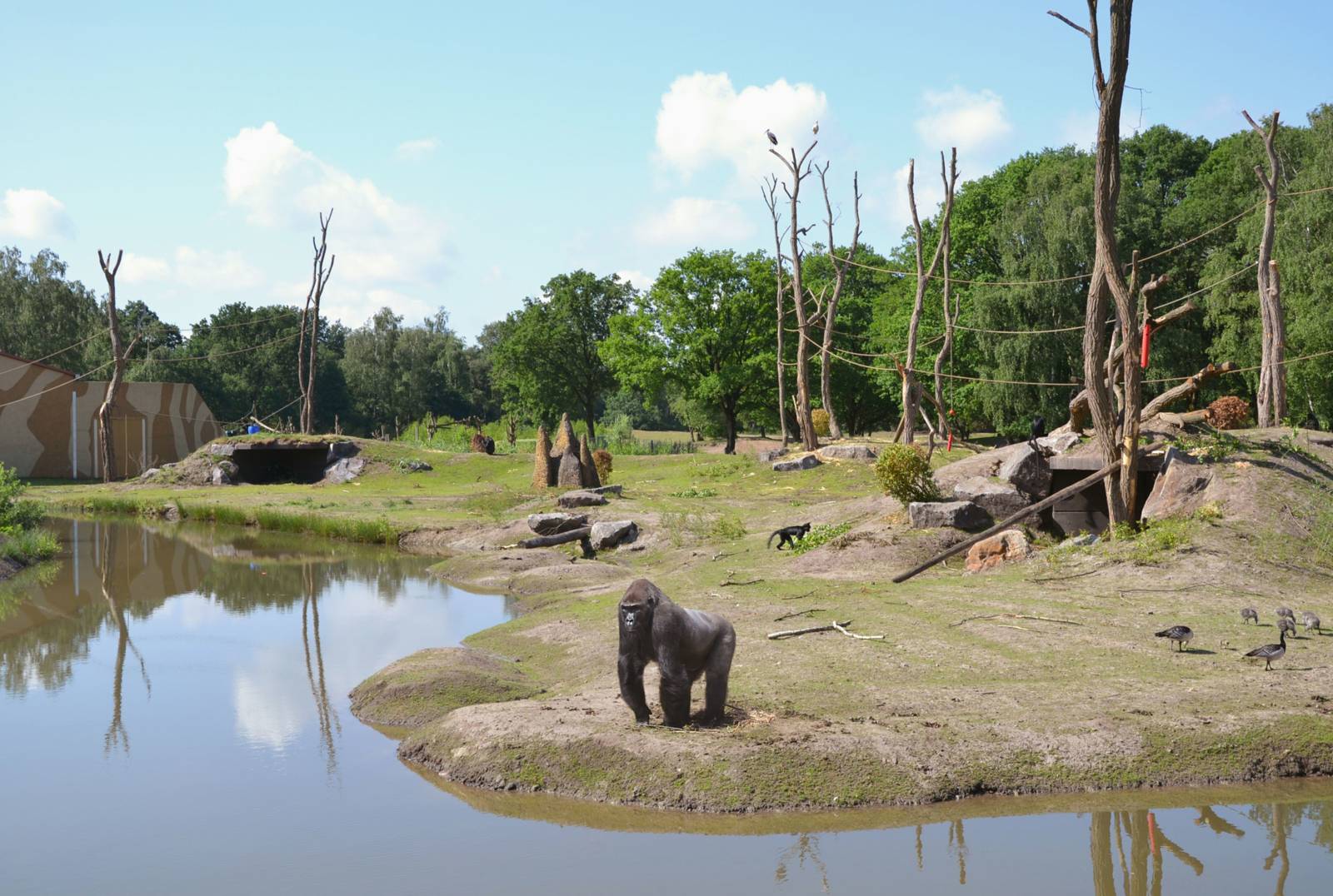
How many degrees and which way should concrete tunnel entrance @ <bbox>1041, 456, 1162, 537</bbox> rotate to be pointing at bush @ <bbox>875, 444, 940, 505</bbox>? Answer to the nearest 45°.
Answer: approximately 90° to its right

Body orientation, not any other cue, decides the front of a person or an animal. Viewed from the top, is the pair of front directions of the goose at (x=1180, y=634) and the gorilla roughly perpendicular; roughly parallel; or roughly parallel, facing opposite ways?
roughly perpendicular

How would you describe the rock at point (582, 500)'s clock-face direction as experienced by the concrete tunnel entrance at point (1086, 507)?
The rock is roughly at 4 o'clock from the concrete tunnel entrance.

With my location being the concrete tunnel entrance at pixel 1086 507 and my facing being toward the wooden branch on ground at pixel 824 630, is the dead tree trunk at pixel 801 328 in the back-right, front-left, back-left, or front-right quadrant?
back-right

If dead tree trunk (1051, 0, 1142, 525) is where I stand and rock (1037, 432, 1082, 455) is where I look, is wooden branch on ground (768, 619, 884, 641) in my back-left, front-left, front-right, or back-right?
back-left

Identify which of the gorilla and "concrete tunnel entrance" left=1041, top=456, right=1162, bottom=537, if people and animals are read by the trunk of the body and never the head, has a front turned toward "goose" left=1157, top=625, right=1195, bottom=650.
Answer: the concrete tunnel entrance
